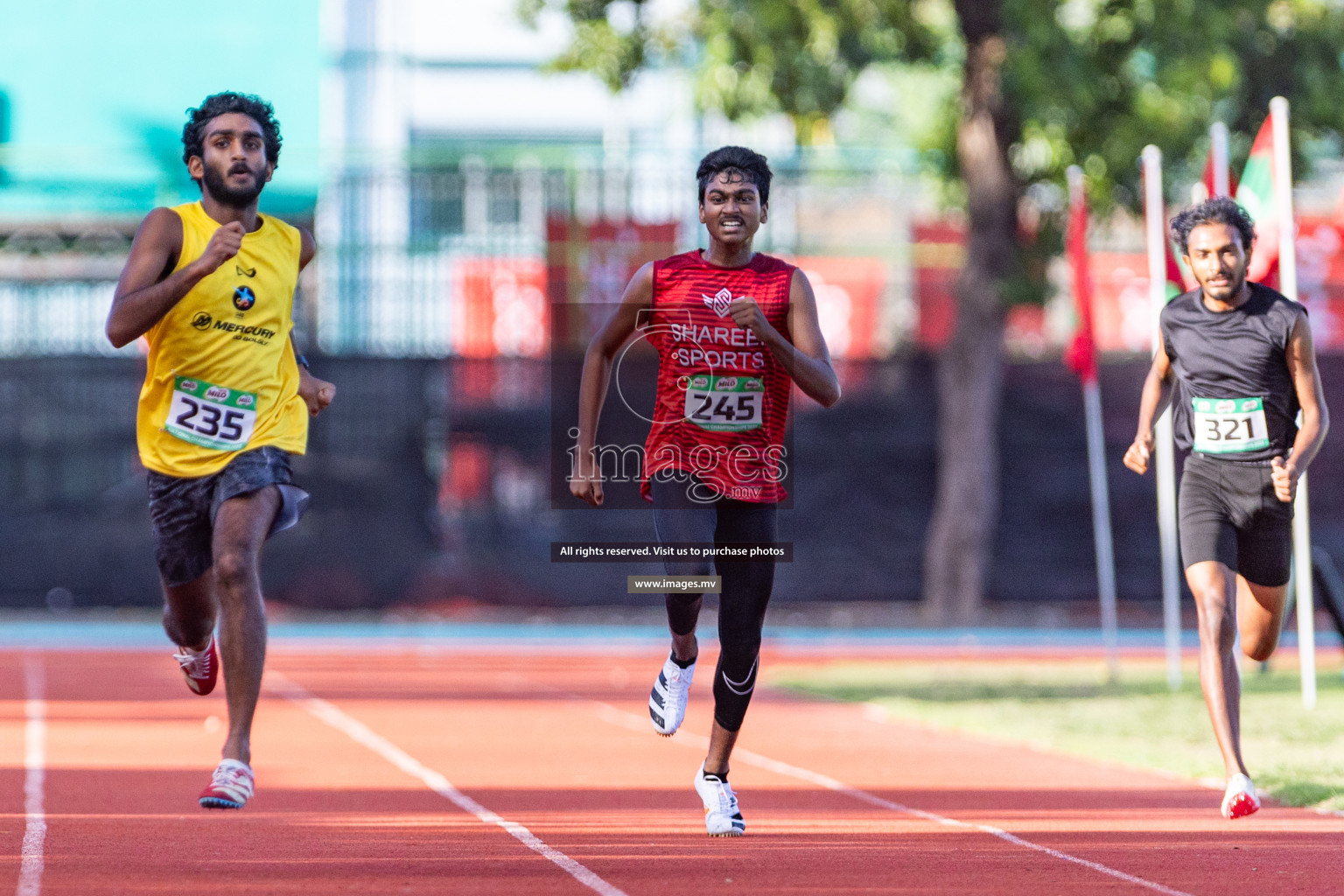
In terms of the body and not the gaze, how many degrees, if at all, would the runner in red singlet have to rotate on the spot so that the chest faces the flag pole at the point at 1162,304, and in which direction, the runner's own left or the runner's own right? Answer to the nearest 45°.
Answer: approximately 135° to the runner's own left

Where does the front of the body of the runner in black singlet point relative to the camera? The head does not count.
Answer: toward the camera

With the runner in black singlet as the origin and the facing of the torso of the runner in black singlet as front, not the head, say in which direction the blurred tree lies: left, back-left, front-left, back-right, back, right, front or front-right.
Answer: back

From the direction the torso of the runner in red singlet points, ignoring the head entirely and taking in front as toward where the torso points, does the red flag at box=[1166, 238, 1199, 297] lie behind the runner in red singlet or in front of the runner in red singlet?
behind

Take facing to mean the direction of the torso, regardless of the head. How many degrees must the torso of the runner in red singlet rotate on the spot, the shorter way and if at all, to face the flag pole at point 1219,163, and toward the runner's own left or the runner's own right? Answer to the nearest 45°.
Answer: approximately 135° to the runner's own left

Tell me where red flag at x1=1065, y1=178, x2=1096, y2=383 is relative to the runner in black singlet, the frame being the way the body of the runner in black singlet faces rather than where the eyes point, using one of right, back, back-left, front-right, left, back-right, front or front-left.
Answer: back

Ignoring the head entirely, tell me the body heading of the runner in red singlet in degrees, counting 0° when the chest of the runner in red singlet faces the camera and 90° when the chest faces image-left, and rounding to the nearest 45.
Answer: approximately 0°

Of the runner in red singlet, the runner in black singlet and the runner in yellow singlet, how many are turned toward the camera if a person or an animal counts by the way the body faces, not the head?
3

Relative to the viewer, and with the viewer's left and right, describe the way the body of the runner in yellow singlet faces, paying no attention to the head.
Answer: facing the viewer

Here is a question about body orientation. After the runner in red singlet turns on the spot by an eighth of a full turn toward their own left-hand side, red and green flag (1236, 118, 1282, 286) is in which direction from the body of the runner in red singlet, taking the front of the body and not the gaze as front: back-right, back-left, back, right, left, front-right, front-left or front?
left

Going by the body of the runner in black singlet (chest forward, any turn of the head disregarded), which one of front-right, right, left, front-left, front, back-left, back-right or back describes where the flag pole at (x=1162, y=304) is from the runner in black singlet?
back

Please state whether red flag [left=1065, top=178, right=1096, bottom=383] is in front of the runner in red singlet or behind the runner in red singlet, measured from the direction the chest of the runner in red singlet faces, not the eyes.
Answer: behind
